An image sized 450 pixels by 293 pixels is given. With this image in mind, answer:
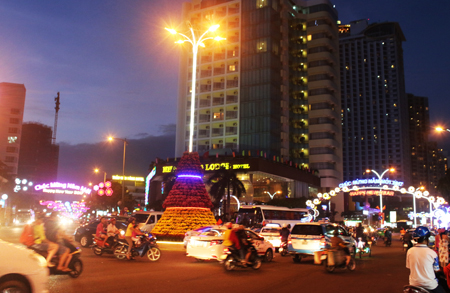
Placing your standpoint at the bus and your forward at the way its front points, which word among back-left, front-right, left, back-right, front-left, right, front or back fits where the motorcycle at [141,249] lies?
front-left

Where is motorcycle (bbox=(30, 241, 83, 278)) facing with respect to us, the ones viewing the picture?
facing to the right of the viewer

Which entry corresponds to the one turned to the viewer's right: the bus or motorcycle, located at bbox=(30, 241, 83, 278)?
the motorcycle

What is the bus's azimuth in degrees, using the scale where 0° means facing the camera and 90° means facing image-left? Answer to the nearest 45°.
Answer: approximately 45°

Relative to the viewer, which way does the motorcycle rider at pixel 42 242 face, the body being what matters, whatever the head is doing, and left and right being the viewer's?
facing to the right of the viewer

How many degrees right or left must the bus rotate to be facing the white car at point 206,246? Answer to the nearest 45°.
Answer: approximately 45° to its left
